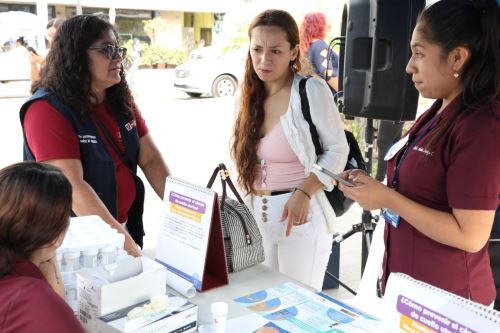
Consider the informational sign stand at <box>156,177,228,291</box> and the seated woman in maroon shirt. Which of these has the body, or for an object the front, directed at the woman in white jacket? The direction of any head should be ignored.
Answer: the seated woman in maroon shirt

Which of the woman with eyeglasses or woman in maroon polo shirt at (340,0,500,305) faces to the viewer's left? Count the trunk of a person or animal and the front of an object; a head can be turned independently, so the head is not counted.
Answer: the woman in maroon polo shirt

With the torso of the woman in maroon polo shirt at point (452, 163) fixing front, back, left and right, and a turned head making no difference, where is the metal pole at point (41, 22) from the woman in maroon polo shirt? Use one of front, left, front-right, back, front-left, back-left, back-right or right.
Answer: front-right

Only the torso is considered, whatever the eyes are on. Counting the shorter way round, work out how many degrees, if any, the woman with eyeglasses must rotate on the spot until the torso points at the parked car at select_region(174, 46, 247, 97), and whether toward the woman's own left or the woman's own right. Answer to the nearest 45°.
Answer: approximately 135° to the woman's own left

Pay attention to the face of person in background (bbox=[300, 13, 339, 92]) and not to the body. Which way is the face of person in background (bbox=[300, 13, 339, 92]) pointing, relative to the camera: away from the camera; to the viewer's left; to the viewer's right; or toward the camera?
away from the camera

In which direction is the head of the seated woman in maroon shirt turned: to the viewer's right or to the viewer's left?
to the viewer's right

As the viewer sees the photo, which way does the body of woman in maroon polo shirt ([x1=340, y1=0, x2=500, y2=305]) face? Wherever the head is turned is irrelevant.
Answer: to the viewer's left

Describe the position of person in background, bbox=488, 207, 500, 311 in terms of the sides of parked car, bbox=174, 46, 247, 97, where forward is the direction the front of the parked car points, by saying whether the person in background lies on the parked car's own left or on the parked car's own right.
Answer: on the parked car's own left

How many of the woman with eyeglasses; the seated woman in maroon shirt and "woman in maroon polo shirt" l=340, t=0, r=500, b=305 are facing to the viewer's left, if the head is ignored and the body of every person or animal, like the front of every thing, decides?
1

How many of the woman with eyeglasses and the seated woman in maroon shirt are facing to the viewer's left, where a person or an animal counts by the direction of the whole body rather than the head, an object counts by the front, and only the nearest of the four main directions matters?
0

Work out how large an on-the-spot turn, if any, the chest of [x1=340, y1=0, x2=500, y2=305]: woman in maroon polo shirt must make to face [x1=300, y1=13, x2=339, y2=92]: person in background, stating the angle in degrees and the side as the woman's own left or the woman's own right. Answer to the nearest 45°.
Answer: approximately 90° to the woman's own right

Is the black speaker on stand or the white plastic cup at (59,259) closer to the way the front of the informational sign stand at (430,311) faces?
the white plastic cup

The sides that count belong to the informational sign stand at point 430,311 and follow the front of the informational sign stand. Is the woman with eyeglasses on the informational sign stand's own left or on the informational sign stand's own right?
on the informational sign stand's own right

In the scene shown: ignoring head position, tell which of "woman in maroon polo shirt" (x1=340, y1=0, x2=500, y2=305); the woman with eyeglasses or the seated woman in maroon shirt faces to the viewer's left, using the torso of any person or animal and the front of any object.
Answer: the woman in maroon polo shirt
